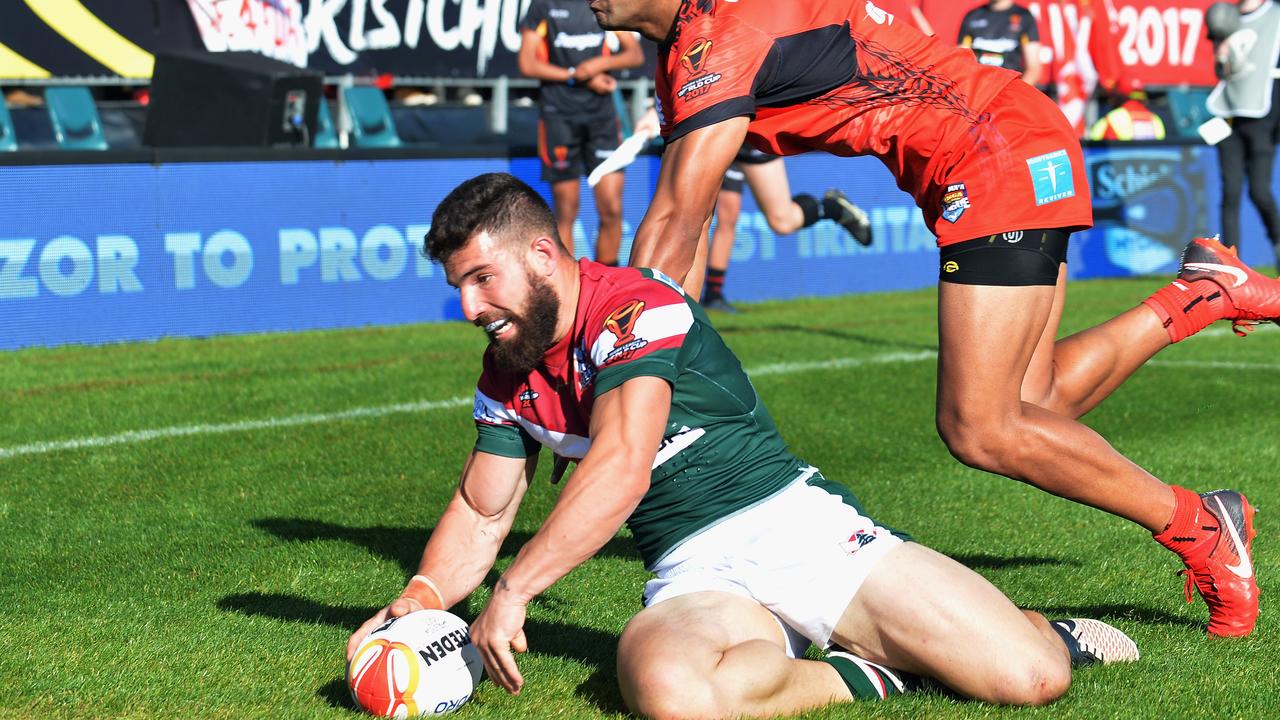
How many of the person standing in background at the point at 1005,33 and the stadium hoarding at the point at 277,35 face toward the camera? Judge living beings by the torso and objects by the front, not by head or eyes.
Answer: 2

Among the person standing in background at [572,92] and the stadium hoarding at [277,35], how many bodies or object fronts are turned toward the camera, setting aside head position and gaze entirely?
2

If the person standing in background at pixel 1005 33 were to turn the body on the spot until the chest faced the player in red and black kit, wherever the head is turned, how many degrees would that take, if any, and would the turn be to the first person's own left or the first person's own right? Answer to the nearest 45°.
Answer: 0° — they already face them

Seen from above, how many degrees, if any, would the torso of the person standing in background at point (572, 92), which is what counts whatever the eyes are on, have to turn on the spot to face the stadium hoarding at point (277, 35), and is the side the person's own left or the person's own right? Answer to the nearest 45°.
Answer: approximately 135° to the person's own right

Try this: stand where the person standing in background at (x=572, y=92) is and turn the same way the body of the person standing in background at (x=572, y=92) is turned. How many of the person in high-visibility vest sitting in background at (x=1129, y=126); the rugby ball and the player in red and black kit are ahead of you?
2

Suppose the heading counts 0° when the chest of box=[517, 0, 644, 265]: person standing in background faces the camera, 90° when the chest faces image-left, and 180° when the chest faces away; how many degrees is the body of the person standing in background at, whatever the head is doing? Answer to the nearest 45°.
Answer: approximately 0°

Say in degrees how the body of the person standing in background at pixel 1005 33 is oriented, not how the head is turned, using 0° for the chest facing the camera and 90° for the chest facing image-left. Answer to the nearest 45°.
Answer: approximately 0°

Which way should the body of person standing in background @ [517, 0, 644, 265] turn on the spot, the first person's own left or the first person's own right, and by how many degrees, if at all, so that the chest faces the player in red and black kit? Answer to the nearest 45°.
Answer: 0° — they already face them
